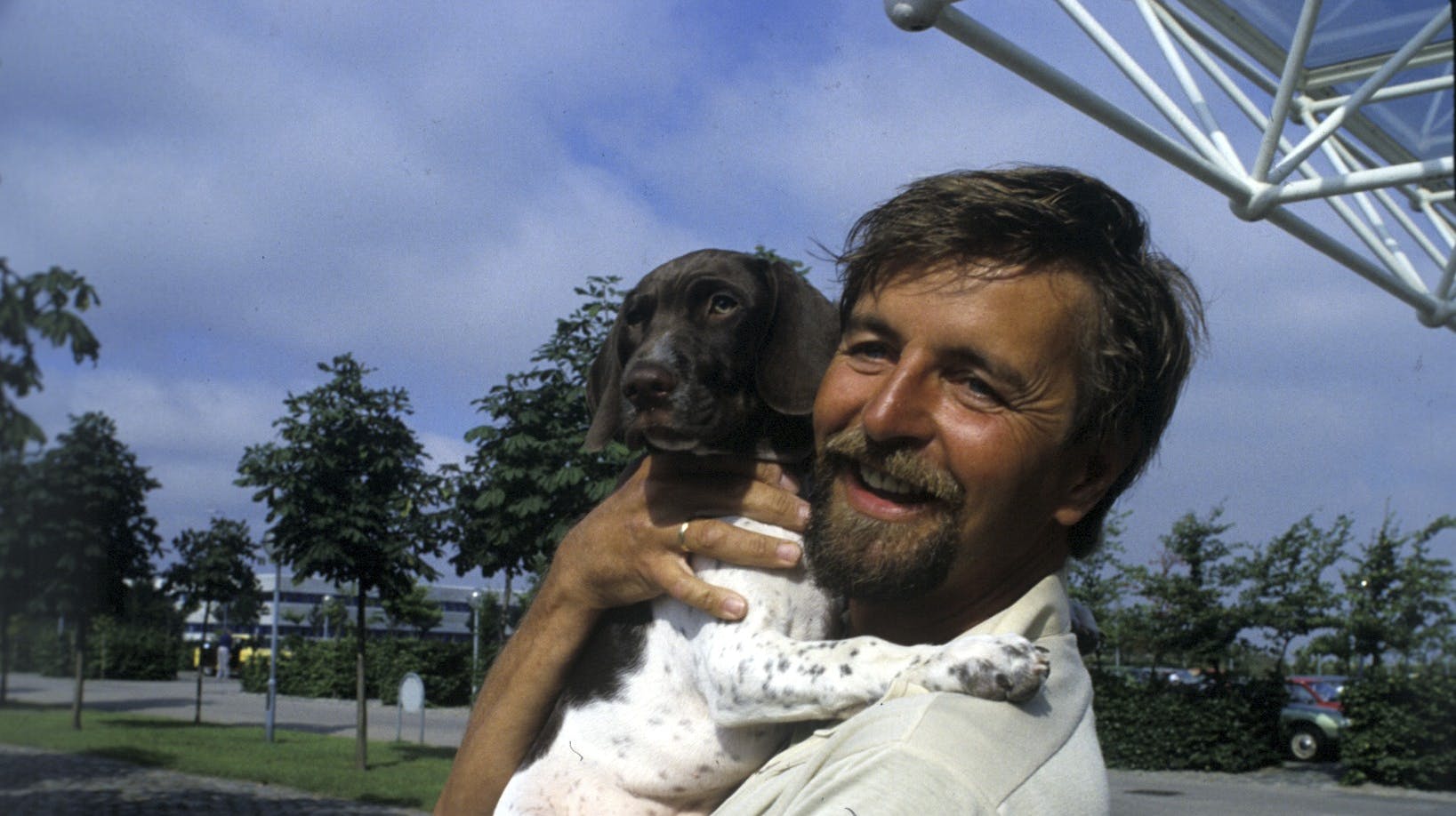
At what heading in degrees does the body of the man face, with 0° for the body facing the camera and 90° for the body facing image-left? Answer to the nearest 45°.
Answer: approximately 45°

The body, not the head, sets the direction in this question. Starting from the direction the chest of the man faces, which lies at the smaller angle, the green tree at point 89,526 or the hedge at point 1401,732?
the green tree

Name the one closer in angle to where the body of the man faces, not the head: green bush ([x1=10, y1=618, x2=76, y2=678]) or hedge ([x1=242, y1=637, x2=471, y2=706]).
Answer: the green bush

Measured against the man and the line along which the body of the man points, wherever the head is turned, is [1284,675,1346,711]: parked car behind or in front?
behind

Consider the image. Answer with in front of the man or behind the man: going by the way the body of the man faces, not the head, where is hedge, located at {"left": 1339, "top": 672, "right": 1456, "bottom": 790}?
behind

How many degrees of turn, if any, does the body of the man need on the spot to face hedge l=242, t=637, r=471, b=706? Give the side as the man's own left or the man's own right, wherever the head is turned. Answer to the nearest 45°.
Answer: approximately 135° to the man's own right

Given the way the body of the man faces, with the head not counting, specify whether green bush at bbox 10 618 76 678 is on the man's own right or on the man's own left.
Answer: on the man's own right

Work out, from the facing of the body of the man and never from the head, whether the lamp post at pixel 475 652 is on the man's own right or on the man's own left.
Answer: on the man's own right

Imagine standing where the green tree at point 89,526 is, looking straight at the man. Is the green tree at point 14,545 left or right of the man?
right

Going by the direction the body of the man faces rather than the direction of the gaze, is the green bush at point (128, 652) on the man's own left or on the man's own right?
on the man's own right

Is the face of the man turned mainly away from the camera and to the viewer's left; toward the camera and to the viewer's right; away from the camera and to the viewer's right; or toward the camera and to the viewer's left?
toward the camera and to the viewer's left
